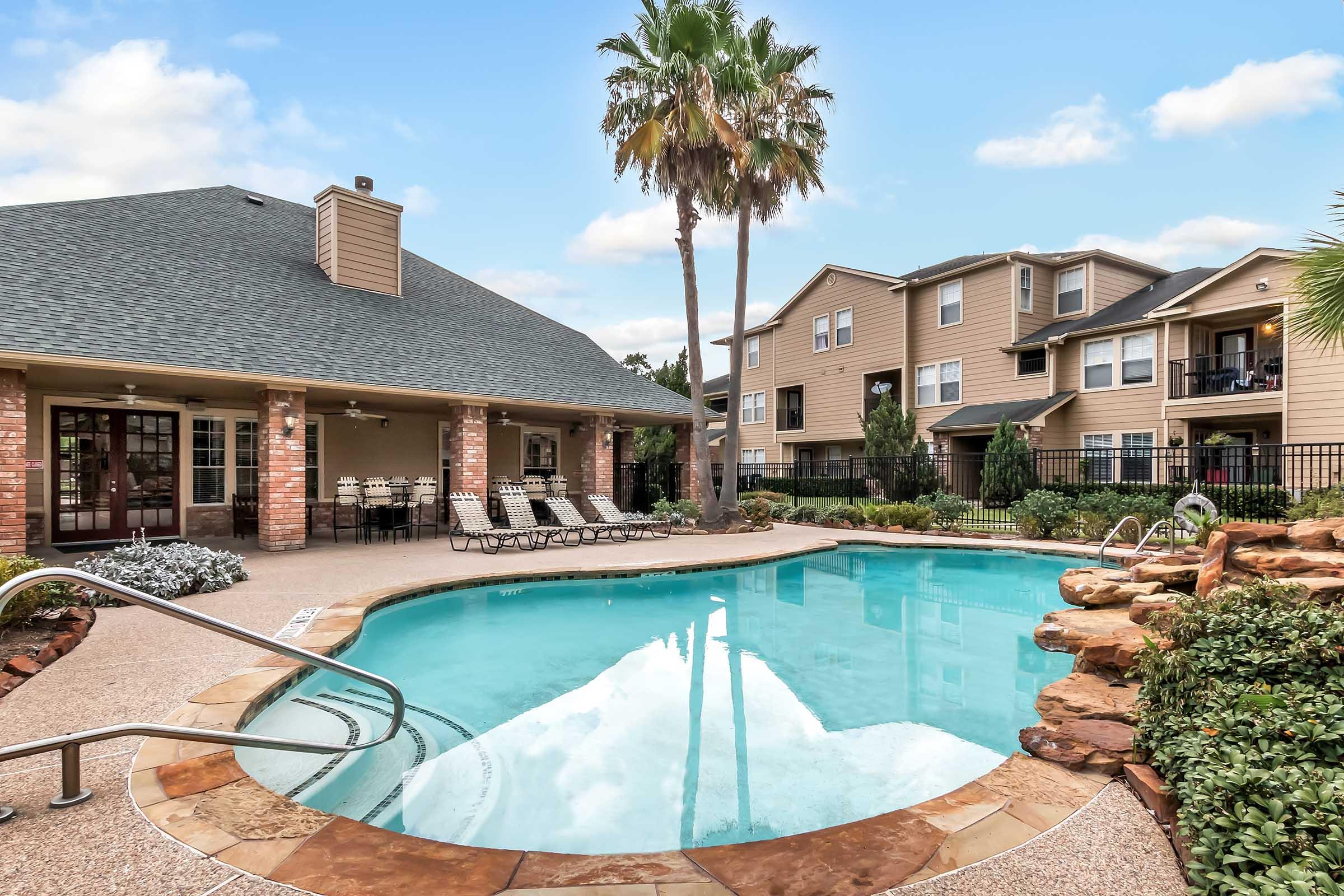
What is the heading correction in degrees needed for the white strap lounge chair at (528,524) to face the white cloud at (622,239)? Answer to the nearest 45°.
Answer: approximately 135° to its left

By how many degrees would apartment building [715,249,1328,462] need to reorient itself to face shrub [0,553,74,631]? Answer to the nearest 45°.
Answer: approximately 45° to its left

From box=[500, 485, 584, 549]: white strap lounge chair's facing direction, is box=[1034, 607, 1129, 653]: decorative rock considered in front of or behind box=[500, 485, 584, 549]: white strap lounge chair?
in front

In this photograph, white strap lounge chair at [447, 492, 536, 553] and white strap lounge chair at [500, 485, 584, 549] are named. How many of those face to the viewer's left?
0

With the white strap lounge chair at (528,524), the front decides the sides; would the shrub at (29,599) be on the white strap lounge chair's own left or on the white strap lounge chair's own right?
on the white strap lounge chair's own right

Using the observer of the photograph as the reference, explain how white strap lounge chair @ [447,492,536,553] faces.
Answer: facing the viewer and to the right of the viewer

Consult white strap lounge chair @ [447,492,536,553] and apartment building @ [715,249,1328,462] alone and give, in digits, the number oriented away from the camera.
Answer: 0

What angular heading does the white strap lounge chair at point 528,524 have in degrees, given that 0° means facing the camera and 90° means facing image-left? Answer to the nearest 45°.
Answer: approximately 315°

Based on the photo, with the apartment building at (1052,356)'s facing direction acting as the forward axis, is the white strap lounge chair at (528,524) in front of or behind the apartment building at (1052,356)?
in front

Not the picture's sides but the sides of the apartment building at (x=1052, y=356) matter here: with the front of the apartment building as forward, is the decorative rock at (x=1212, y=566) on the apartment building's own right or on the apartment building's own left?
on the apartment building's own left

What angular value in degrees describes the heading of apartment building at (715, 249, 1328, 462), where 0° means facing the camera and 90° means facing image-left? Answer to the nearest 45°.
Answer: approximately 45°
